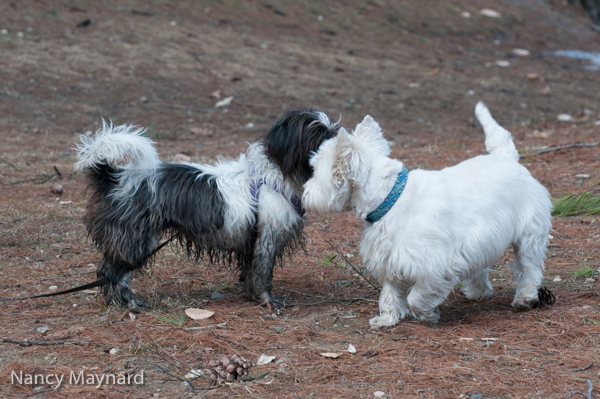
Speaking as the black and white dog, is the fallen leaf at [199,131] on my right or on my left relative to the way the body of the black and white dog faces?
on my left

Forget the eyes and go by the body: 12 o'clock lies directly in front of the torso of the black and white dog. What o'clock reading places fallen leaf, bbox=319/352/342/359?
The fallen leaf is roughly at 2 o'clock from the black and white dog.

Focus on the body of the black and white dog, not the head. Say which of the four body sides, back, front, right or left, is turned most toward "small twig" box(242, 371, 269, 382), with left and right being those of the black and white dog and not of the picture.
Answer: right

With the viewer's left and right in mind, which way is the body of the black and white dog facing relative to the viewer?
facing to the right of the viewer

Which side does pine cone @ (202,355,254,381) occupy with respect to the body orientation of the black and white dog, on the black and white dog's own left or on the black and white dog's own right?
on the black and white dog's own right

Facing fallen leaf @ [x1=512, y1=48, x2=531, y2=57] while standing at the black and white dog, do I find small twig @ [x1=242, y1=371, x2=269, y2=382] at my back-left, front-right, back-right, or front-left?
back-right

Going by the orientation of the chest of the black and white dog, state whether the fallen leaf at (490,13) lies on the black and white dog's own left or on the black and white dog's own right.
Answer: on the black and white dog's own left

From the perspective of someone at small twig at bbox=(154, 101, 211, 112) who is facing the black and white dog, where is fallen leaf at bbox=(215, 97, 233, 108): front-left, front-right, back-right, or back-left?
back-left

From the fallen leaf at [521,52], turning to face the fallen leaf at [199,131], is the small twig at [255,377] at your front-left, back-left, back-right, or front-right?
front-left

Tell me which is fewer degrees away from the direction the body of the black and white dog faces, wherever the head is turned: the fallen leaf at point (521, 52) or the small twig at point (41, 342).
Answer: the fallen leaf

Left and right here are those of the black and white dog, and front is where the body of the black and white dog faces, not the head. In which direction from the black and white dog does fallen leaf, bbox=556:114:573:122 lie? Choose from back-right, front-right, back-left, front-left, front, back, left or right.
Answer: front-left

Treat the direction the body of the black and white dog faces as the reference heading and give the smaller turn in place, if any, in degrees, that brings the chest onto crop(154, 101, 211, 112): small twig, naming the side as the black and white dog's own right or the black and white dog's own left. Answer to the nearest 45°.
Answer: approximately 90° to the black and white dog's own left

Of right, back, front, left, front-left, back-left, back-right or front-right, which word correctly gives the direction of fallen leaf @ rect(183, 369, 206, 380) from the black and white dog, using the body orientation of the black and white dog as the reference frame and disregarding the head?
right

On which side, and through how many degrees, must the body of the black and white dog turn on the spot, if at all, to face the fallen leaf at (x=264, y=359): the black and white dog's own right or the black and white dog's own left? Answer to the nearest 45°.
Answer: approximately 90° to the black and white dog's own right

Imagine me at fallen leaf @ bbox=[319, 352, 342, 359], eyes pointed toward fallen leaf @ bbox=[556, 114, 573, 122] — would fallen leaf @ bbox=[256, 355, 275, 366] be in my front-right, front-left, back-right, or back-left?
back-left
